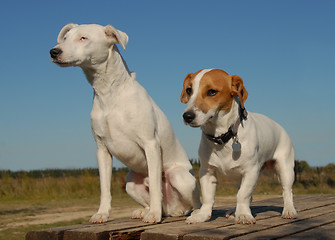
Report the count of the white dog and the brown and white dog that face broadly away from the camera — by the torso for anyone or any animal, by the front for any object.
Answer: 0

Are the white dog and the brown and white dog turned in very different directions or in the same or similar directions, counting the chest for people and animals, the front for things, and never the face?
same or similar directions

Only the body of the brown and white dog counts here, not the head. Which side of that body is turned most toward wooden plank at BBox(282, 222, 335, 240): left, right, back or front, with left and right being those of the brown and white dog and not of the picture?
left

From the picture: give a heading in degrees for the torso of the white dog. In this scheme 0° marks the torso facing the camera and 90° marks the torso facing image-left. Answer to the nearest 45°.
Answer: approximately 45°

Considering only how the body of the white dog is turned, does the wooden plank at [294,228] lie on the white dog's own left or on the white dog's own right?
on the white dog's own left

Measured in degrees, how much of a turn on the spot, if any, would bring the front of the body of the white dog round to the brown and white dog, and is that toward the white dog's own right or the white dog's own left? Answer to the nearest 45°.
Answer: approximately 90° to the white dog's own left

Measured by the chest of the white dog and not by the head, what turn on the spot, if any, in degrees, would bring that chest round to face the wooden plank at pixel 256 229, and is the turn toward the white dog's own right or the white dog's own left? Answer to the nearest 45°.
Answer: approximately 90° to the white dog's own left

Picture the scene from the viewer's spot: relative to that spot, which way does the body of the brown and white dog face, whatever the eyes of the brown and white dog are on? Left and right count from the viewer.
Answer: facing the viewer and to the left of the viewer
